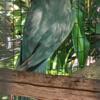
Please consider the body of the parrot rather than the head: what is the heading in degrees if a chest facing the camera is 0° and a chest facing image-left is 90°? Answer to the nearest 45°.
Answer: approximately 225°
